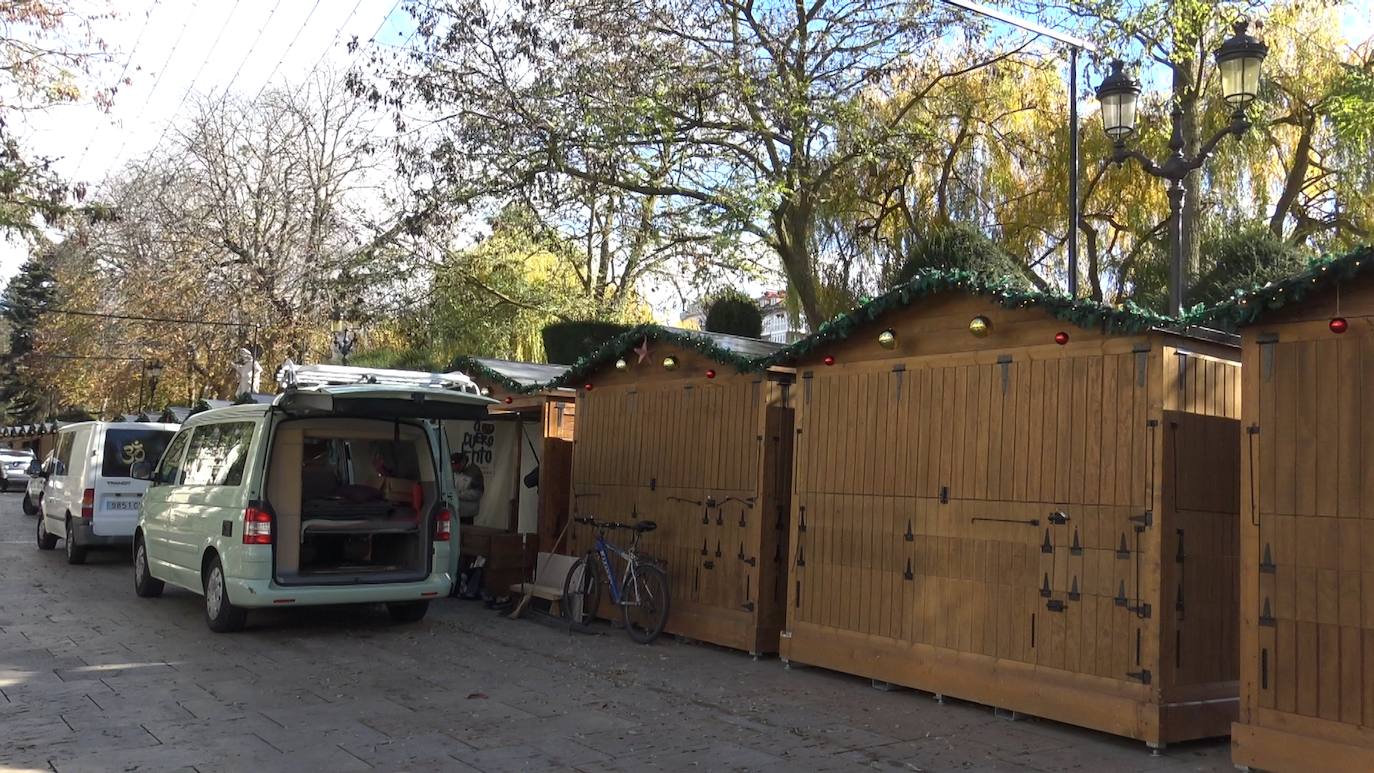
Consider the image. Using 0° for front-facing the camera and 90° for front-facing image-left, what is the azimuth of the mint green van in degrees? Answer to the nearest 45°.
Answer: approximately 135°

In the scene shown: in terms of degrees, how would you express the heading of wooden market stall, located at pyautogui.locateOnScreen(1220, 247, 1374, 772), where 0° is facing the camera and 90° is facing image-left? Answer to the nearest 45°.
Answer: approximately 45°

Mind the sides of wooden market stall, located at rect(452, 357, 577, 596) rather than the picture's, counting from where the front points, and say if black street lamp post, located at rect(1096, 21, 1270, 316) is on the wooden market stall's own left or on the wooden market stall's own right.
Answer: on the wooden market stall's own left

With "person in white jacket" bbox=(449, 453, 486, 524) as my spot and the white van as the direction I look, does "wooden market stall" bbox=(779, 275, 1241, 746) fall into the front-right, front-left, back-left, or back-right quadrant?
back-left

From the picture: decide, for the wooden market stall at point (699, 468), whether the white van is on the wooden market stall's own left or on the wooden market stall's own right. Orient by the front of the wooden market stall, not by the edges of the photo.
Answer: on the wooden market stall's own right

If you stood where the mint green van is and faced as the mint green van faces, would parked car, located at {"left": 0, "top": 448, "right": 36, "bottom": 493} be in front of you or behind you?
in front

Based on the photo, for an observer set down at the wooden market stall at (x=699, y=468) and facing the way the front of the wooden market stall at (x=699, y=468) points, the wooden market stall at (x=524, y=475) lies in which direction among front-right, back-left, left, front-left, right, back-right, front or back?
right

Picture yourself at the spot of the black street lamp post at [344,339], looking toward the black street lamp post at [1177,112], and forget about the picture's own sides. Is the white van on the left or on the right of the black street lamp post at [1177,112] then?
right

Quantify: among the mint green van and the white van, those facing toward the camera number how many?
0

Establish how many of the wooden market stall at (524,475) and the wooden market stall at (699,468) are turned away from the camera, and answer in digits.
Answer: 0

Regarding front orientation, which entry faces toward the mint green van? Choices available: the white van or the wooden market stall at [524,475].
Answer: the wooden market stall

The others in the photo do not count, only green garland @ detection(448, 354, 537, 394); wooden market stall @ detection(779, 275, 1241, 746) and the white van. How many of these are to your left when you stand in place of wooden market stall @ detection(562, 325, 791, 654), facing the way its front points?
1
